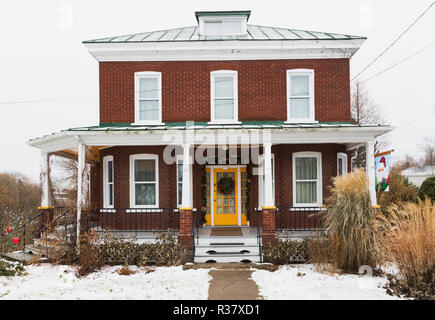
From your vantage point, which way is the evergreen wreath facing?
toward the camera

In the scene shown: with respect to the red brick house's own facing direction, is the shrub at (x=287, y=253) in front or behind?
in front

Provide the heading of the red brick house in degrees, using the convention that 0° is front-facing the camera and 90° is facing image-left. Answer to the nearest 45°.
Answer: approximately 0°

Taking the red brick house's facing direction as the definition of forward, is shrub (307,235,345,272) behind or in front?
in front

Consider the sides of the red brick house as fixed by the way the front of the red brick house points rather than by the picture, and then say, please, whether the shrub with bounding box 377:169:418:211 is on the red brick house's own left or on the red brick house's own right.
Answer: on the red brick house's own left

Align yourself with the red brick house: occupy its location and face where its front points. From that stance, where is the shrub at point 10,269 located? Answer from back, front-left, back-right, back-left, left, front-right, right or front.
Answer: front-right

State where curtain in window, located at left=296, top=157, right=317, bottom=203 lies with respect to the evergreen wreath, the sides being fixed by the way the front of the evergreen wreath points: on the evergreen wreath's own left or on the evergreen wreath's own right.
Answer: on the evergreen wreath's own left

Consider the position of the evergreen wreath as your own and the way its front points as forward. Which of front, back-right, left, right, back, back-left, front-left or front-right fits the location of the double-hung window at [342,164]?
left
